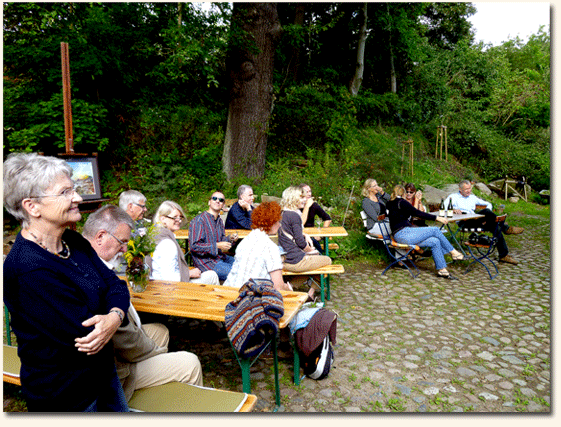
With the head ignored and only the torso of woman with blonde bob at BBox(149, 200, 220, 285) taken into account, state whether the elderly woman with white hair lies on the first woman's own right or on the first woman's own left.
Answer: on the first woman's own right

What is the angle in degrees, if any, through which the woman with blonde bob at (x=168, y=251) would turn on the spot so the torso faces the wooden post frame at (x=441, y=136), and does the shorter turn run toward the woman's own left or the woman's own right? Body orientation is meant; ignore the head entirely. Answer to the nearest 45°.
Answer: approximately 45° to the woman's own left

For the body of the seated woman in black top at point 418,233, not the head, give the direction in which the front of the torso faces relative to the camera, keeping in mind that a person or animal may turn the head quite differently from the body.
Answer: to the viewer's right

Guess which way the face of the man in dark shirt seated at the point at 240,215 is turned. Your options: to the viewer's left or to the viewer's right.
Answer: to the viewer's right

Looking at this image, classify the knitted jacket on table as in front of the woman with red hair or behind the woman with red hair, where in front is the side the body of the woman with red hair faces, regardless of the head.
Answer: behind

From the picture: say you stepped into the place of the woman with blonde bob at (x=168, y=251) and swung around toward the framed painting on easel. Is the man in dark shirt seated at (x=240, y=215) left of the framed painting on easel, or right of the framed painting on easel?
right

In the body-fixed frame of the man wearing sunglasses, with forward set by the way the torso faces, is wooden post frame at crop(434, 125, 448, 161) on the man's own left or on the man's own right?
on the man's own left
